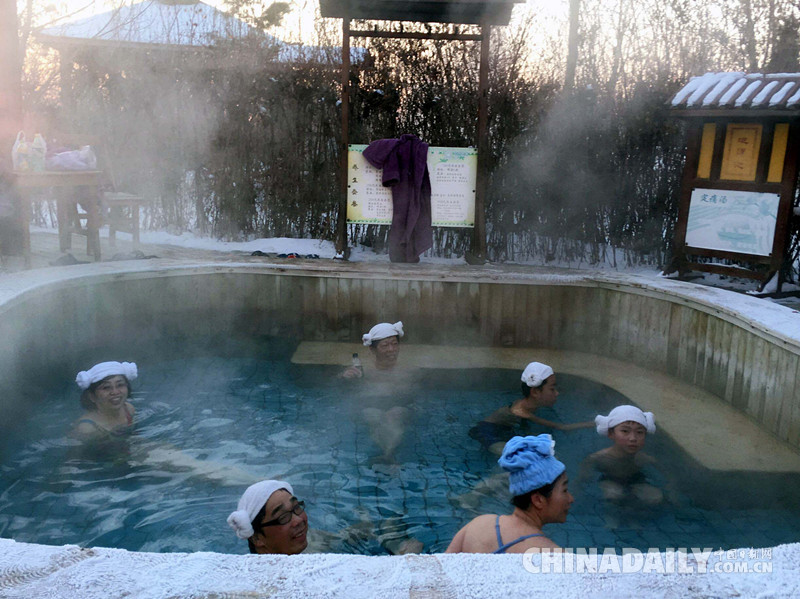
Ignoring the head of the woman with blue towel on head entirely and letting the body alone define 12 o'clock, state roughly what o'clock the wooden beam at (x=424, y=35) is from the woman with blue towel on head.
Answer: The wooden beam is roughly at 10 o'clock from the woman with blue towel on head.

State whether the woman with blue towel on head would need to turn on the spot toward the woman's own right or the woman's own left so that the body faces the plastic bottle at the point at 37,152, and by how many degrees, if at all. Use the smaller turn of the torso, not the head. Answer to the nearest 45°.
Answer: approximately 90° to the woman's own left

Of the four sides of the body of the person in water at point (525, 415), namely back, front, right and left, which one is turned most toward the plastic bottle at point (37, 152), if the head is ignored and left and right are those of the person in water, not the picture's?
back

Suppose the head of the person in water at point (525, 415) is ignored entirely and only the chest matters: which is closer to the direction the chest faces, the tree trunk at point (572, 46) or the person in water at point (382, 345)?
the tree trunk

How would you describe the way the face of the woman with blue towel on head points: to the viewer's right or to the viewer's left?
to the viewer's right

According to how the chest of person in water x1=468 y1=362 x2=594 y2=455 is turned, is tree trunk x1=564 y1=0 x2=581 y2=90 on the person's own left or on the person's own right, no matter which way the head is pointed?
on the person's own left

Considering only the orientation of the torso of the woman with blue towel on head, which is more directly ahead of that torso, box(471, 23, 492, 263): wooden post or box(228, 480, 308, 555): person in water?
the wooden post

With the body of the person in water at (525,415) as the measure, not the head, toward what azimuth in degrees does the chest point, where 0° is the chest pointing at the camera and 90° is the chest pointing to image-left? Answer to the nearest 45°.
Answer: approximately 270°
